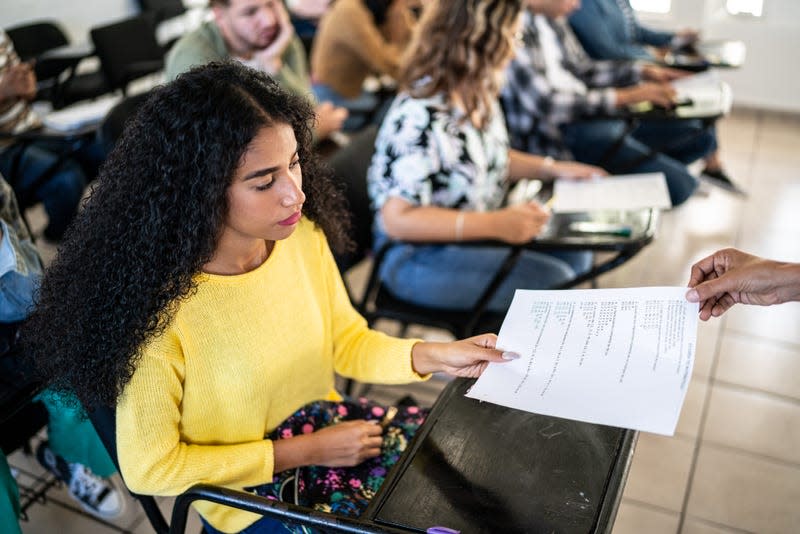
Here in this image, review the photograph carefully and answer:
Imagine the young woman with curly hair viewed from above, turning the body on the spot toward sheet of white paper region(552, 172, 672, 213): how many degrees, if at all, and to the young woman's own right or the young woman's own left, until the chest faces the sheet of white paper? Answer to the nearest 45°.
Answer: approximately 90° to the young woman's own left

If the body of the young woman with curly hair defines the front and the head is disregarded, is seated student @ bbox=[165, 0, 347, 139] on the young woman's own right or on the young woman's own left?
on the young woman's own left

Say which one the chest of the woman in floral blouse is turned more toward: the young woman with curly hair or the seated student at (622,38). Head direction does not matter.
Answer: the seated student

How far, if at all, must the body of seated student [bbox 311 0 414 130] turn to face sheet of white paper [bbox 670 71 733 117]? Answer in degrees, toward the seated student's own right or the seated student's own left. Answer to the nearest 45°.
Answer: approximately 45° to the seated student's own right

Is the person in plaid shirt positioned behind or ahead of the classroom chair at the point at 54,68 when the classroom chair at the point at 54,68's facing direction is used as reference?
ahead

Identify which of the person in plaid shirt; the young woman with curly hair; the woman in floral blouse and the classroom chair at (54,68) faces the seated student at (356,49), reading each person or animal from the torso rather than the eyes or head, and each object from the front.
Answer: the classroom chair

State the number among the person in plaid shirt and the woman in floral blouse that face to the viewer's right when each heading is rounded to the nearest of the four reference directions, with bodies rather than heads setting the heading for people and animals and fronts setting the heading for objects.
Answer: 2

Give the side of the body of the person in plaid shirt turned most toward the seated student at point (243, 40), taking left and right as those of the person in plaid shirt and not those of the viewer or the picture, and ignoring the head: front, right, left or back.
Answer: back

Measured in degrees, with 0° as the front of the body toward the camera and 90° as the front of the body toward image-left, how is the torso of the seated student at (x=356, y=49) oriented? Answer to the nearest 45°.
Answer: approximately 270°

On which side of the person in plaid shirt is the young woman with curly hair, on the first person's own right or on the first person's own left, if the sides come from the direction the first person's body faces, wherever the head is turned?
on the first person's own right

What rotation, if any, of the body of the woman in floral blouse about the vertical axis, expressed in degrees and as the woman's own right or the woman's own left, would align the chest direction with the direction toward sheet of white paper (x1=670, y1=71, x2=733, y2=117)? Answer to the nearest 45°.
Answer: approximately 45° to the woman's own left

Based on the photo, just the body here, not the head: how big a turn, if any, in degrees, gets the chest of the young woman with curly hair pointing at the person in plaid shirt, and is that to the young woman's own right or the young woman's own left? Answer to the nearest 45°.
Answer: approximately 90° to the young woman's own left

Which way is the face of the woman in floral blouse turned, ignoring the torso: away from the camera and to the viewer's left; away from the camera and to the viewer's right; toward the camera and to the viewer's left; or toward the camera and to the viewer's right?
away from the camera and to the viewer's right

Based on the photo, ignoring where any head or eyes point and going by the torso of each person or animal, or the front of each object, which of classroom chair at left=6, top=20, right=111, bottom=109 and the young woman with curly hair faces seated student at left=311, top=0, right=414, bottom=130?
the classroom chair
